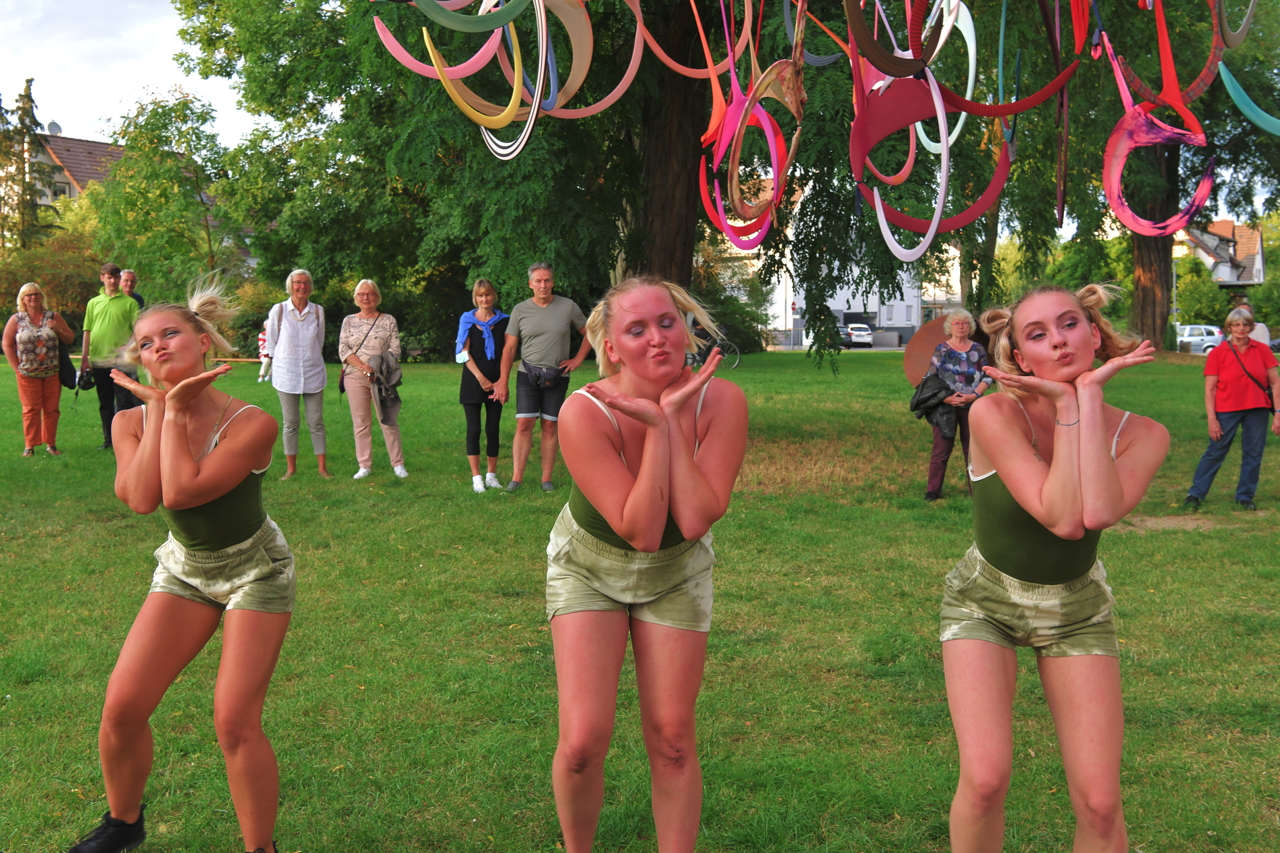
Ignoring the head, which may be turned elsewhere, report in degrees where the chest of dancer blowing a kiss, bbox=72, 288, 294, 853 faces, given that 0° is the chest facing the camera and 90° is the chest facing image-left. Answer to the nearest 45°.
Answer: approximately 45°

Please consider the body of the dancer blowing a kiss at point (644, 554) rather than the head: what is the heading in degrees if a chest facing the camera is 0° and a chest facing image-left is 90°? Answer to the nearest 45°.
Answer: approximately 0°

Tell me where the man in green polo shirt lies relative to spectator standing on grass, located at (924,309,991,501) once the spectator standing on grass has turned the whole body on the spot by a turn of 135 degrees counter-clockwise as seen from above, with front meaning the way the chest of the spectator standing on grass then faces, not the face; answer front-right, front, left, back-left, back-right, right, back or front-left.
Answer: back-left
